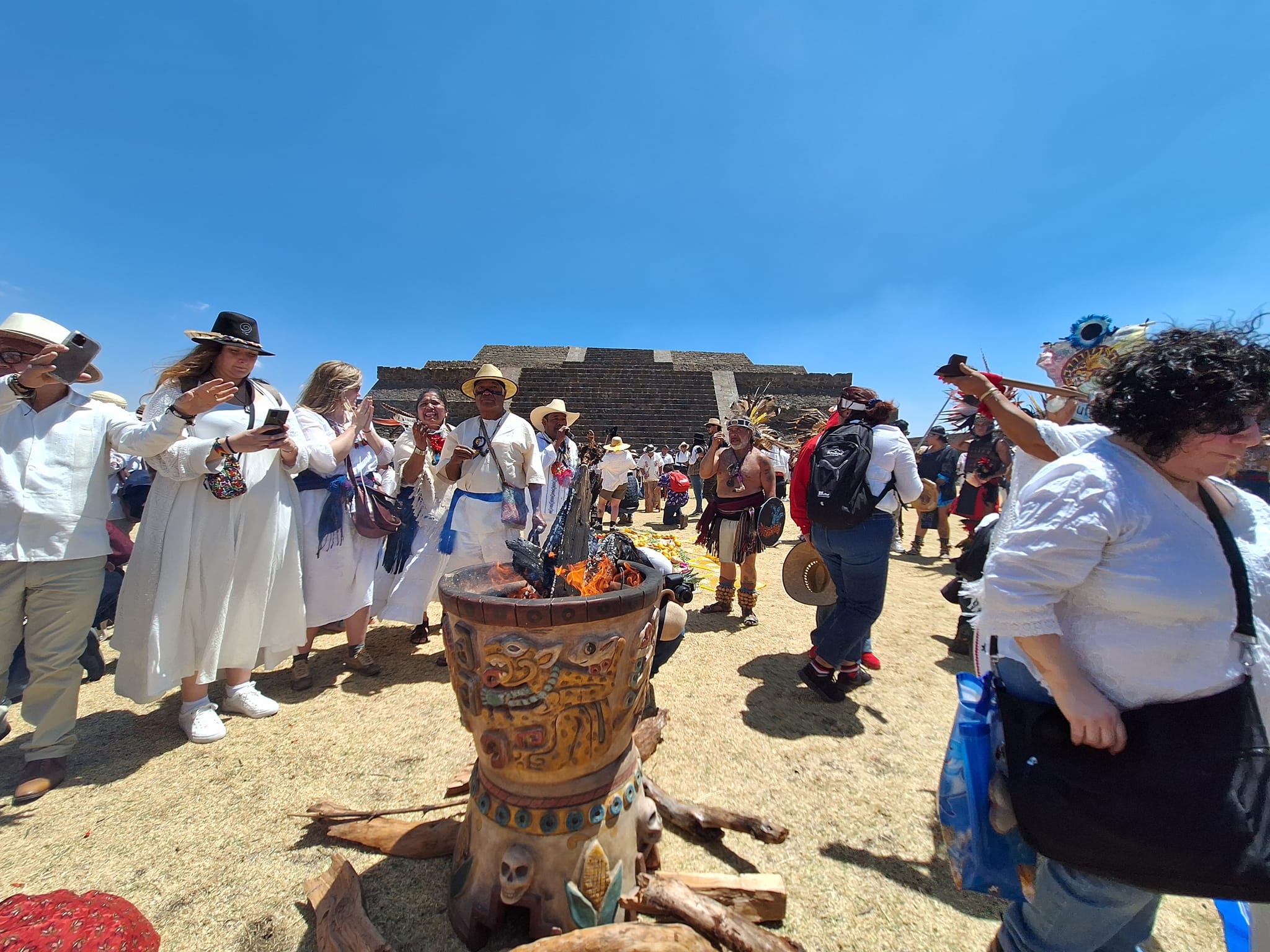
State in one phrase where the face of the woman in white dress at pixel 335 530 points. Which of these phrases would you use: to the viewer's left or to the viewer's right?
to the viewer's right

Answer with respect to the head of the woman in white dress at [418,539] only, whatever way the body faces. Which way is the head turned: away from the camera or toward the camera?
toward the camera

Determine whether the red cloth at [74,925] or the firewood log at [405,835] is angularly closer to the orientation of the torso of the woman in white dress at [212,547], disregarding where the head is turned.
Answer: the firewood log

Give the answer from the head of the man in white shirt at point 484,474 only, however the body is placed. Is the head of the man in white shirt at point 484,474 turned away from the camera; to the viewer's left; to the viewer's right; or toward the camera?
toward the camera

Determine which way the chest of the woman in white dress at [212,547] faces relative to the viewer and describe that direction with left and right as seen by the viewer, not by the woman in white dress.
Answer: facing the viewer and to the right of the viewer

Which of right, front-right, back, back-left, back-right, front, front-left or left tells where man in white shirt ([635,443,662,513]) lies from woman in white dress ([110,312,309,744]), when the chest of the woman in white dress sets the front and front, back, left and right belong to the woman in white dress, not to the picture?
left

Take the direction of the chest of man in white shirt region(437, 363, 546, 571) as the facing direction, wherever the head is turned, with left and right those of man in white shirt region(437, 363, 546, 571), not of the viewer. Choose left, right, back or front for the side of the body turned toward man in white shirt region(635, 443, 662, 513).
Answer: back

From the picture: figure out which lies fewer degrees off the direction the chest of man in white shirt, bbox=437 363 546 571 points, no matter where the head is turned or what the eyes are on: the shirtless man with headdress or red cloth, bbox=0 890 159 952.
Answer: the red cloth

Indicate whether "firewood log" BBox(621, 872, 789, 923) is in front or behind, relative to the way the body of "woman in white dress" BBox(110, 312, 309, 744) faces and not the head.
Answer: in front

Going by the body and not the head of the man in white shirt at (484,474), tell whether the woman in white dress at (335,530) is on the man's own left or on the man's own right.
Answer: on the man's own right

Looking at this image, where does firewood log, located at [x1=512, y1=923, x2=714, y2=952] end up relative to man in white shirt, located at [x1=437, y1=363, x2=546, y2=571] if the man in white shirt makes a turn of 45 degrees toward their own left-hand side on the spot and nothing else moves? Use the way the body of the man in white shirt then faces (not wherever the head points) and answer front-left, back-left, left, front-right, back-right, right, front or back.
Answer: front-right

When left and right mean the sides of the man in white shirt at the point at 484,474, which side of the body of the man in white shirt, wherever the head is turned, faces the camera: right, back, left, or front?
front

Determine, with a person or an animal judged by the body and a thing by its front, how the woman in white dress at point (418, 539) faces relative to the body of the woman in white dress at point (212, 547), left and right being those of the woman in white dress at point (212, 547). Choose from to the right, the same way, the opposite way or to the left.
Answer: the same way

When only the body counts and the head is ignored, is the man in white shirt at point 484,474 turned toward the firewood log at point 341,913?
yes

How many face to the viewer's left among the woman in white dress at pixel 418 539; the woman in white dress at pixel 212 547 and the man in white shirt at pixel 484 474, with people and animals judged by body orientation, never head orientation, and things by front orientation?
0

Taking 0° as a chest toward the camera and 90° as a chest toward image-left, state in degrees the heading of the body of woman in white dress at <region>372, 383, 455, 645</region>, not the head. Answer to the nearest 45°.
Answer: approximately 315°

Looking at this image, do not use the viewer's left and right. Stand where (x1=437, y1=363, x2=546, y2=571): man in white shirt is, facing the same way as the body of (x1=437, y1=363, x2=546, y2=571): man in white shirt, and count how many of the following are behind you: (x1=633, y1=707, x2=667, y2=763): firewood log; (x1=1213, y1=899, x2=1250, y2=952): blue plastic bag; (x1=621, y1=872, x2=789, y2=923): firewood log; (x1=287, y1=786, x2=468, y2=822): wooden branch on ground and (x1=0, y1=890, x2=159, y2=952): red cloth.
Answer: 0

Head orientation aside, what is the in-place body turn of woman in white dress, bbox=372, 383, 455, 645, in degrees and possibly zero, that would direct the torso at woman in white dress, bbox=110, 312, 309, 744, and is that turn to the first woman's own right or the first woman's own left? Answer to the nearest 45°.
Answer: approximately 90° to the first woman's own right
